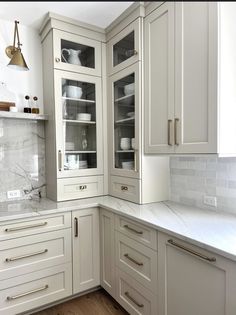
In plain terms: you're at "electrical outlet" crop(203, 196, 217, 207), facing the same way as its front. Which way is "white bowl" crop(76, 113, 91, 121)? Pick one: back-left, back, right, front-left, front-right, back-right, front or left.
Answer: front-right

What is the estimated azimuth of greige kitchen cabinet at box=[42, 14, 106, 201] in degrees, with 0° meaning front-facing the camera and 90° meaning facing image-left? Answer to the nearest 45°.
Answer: approximately 315°

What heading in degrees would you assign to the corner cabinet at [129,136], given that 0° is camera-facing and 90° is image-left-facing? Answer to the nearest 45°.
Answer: approximately 45°

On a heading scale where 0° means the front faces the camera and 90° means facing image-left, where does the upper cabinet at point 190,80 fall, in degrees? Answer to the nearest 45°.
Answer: approximately 45°

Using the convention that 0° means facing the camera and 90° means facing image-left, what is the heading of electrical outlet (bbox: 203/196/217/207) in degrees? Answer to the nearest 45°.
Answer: approximately 45°
